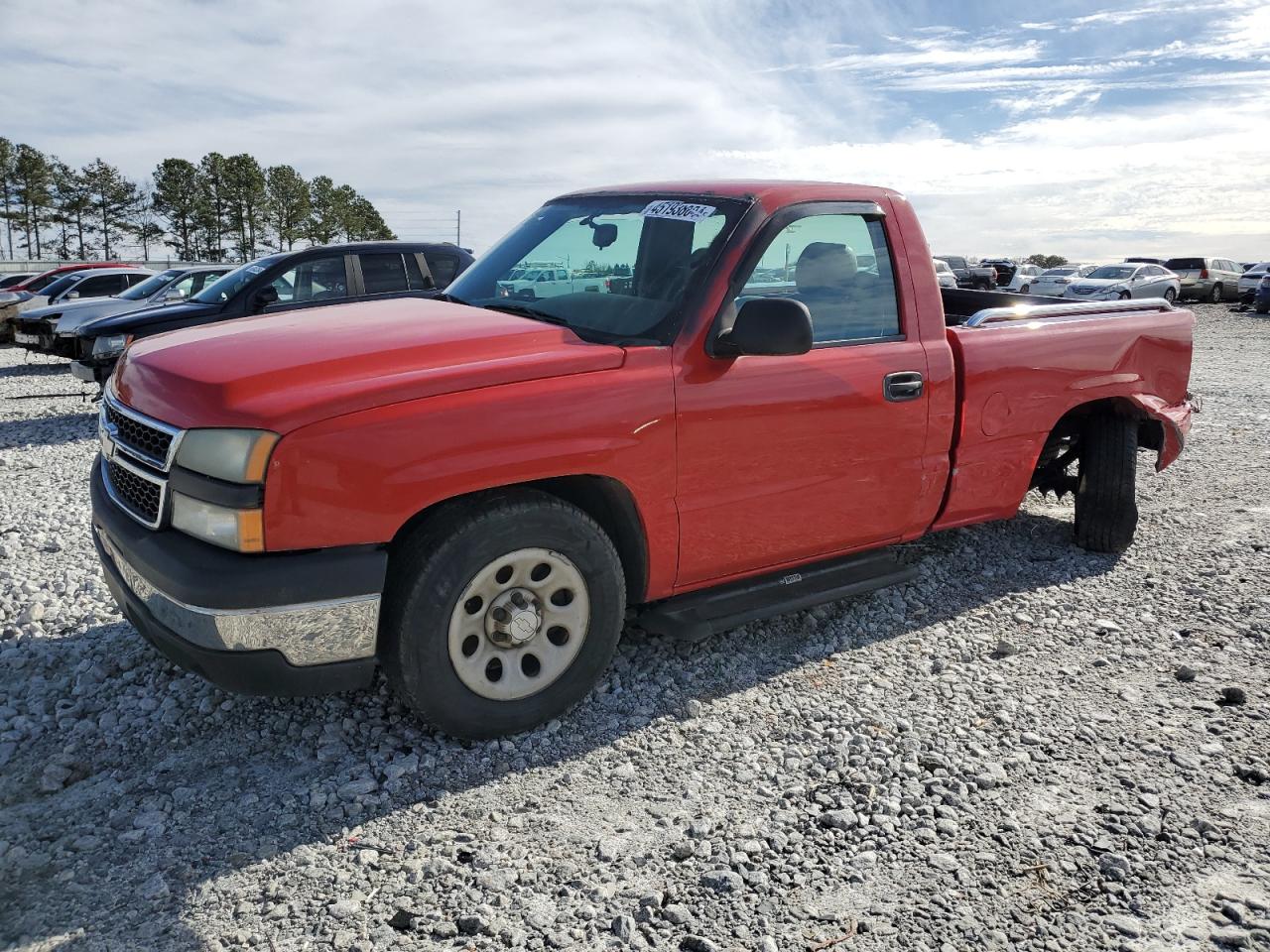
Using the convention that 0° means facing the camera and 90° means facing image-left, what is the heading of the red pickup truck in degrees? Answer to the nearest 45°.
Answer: approximately 45°

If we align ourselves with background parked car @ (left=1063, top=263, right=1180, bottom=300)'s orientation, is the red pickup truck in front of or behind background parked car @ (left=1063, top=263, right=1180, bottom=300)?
in front

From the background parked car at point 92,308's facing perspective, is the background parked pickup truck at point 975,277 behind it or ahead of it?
behind

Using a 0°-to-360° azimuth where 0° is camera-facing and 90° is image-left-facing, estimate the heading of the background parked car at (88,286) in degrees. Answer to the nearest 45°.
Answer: approximately 45°

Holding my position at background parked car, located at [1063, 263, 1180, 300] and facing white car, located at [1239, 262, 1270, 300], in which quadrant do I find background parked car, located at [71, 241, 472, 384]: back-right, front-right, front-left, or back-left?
back-right

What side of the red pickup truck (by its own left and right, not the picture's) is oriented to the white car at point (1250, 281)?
back

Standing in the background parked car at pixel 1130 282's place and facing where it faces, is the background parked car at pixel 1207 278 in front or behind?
behind

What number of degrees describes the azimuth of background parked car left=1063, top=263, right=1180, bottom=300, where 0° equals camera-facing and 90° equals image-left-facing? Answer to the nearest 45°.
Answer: approximately 45°

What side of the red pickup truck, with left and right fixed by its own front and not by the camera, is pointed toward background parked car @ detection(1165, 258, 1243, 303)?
back
